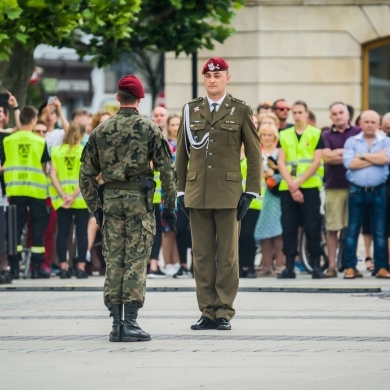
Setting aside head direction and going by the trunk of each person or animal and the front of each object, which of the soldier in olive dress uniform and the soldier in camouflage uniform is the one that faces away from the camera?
the soldier in camouflage uniform

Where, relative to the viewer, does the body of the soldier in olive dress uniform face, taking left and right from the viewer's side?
facing the viewer

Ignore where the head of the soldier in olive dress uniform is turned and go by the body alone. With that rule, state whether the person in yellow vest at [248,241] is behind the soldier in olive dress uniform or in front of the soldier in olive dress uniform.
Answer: behind

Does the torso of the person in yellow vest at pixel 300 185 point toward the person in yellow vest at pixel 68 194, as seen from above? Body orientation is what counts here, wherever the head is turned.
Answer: no

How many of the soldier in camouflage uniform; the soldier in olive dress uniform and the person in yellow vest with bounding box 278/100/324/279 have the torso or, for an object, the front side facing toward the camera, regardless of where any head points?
2

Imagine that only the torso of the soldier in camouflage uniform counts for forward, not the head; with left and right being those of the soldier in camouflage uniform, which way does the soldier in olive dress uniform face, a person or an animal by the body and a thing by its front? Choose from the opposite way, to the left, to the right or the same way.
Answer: the opposite way

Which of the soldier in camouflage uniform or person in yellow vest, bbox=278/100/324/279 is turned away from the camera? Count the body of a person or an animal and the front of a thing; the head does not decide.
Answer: the soldier in camouflage uniform

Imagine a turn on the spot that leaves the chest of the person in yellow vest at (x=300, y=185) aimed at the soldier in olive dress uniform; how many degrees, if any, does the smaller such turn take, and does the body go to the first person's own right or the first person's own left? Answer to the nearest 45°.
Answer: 0° — they already face them

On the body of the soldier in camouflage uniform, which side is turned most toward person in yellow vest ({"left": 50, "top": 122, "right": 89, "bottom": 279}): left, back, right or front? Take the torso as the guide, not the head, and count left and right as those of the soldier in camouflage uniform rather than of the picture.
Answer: front

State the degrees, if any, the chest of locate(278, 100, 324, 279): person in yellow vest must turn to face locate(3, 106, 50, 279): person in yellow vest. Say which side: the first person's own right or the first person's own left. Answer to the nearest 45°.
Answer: approximately 90° to the first person's own right

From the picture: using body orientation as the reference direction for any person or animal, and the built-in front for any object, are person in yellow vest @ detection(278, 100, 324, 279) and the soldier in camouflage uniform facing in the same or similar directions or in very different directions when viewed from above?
very different directions

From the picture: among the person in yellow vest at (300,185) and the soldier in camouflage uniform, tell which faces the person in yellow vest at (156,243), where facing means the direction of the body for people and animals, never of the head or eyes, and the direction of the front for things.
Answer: the soldier in camouflage uniform

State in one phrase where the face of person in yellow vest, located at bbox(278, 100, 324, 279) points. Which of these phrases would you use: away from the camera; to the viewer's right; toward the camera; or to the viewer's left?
toward the camera

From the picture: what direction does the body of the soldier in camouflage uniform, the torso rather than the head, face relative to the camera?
away from the camera

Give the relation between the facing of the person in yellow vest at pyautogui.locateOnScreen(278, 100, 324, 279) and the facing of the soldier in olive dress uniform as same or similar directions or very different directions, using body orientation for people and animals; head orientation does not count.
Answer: same or similar directions

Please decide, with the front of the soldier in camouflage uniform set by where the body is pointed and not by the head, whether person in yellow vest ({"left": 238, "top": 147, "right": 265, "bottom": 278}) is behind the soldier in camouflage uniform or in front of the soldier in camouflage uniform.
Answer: in front

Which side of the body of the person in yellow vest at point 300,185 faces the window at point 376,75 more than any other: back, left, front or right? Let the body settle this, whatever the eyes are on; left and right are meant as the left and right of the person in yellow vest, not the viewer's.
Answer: back
